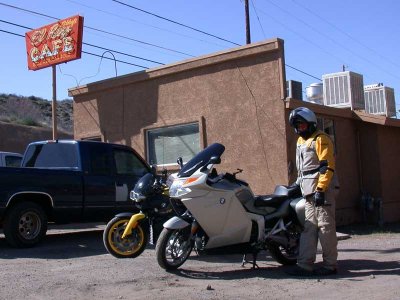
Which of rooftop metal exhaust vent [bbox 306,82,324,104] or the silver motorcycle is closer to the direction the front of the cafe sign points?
the silver motorcycle

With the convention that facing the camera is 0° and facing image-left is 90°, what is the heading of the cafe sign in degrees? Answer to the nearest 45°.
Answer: approximately 45°

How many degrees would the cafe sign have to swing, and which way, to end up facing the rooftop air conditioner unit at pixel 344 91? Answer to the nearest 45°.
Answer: approximately 90° to its left

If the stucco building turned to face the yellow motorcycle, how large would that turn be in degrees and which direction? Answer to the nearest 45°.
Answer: approximately 45° to its left

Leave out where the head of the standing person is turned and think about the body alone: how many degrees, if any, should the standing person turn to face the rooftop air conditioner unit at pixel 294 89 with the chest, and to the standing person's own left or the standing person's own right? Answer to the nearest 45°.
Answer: approximately 135° to the standing person's own right

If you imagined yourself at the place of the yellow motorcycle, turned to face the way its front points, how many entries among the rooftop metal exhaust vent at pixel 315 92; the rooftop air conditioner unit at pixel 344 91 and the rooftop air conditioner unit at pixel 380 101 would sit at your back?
3

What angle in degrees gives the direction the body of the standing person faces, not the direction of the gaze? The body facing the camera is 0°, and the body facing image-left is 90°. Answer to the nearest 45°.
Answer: approximately 45°

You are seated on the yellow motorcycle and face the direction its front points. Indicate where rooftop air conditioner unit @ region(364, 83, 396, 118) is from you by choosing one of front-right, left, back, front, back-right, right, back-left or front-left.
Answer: back

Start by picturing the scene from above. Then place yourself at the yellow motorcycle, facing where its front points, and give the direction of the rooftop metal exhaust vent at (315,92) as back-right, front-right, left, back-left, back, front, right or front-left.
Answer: back
